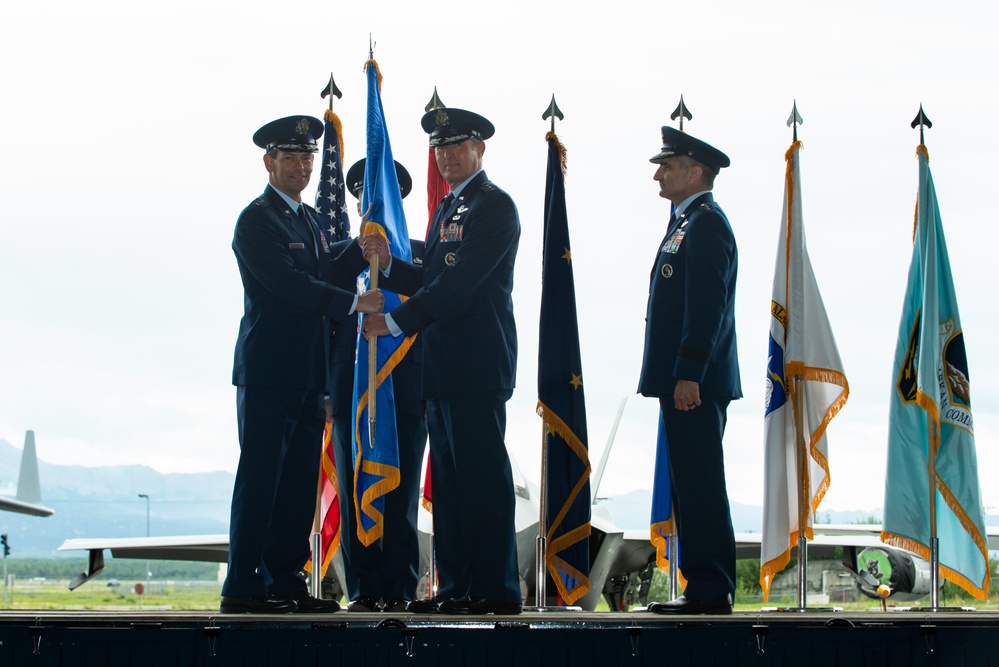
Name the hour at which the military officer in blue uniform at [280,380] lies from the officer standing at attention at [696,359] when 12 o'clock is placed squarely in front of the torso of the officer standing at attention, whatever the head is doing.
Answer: The military officer in blue uniform is roughly at 12 o'clock from the officer standing at attention.

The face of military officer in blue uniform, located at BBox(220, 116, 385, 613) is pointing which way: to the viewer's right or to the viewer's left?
to the viewer's right

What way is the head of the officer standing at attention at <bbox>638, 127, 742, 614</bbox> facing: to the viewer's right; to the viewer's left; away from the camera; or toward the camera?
to the viewer's left

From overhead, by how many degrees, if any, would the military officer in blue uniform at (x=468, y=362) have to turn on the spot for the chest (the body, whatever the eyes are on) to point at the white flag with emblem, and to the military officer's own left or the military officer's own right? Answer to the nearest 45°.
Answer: approximately 180°

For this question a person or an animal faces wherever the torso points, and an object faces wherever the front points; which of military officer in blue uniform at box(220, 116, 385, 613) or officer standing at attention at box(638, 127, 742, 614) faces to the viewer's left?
the officer standing at attention

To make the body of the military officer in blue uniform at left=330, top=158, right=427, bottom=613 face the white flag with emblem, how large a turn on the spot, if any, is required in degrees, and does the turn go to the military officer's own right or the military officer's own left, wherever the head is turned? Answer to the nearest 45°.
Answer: approximately 90° to the military officer's own left

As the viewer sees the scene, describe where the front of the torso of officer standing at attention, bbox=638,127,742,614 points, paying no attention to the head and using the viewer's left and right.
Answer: facing to the left of the viewer

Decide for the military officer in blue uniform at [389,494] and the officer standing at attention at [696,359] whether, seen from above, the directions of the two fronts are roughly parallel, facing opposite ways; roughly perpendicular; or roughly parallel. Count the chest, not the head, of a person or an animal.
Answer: roughly perpendicular
